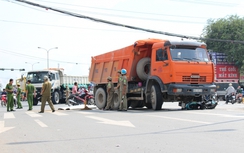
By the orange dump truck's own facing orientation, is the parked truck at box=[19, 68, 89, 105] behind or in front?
behind

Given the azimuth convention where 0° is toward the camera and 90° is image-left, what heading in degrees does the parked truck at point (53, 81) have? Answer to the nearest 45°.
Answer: approximately 45°

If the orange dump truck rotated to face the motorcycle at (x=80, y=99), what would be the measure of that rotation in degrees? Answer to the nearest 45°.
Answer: approximately 180°

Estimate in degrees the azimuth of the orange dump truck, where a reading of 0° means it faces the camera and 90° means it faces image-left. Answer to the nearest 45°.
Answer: approximately 315°

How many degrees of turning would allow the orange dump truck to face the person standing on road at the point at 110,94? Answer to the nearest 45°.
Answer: approximately 180°

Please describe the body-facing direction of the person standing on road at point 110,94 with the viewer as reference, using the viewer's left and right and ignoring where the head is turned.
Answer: facing to the left of the viewer
